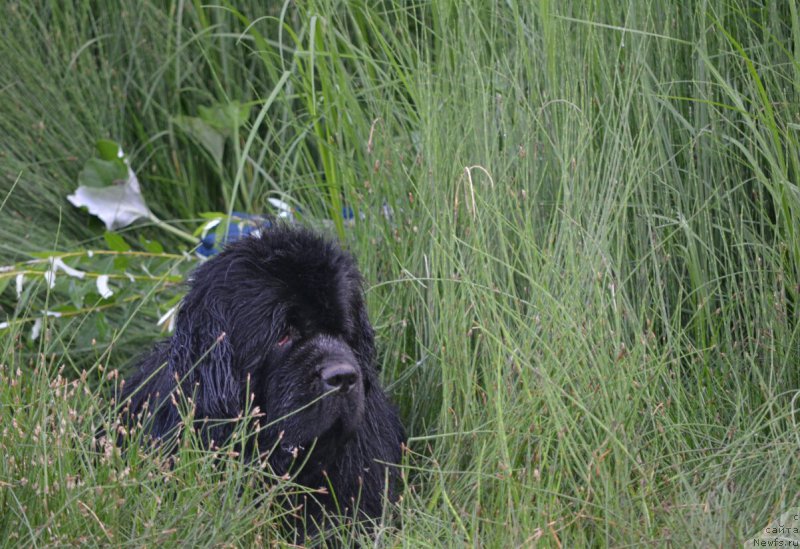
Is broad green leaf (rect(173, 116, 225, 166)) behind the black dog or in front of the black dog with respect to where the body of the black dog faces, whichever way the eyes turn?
behind

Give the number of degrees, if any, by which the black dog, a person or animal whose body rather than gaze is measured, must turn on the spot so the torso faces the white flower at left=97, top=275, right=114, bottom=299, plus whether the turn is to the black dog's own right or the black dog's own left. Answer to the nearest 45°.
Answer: approximately 180°

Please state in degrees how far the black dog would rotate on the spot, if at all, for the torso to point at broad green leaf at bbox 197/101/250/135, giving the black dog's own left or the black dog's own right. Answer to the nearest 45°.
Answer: approximately 135° to the black dog's own left

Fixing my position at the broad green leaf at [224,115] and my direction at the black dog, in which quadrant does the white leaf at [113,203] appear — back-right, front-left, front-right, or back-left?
front-right

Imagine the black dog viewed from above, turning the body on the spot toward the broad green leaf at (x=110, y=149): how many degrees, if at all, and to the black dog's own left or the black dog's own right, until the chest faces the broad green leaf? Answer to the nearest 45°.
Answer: approximately 135° to the black dog's own left

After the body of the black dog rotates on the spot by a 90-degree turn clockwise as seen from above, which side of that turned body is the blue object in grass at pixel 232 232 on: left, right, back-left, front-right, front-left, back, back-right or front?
back-right

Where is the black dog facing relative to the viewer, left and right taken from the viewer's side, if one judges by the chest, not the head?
facing the viewer and to the right of the viewer
